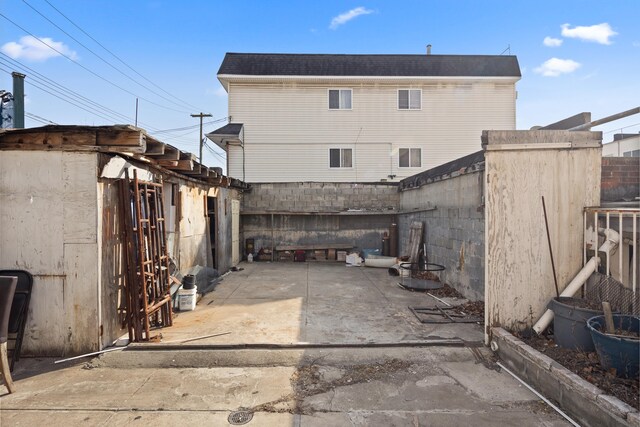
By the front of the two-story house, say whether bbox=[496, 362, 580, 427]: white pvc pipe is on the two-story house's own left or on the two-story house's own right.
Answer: on the two-story house's own left

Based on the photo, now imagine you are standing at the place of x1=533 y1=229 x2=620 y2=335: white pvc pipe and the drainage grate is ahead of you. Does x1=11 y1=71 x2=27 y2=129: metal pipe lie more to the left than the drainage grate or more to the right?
right

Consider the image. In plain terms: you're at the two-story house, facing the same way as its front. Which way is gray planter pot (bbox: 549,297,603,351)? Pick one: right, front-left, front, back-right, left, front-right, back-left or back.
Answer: left

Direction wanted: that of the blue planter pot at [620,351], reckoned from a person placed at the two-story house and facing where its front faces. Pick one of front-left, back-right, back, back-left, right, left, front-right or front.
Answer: left

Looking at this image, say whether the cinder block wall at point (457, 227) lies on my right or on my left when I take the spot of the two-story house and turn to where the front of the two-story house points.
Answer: on my left

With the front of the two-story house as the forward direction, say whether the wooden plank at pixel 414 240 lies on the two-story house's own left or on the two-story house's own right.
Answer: on the two-story house's own left
